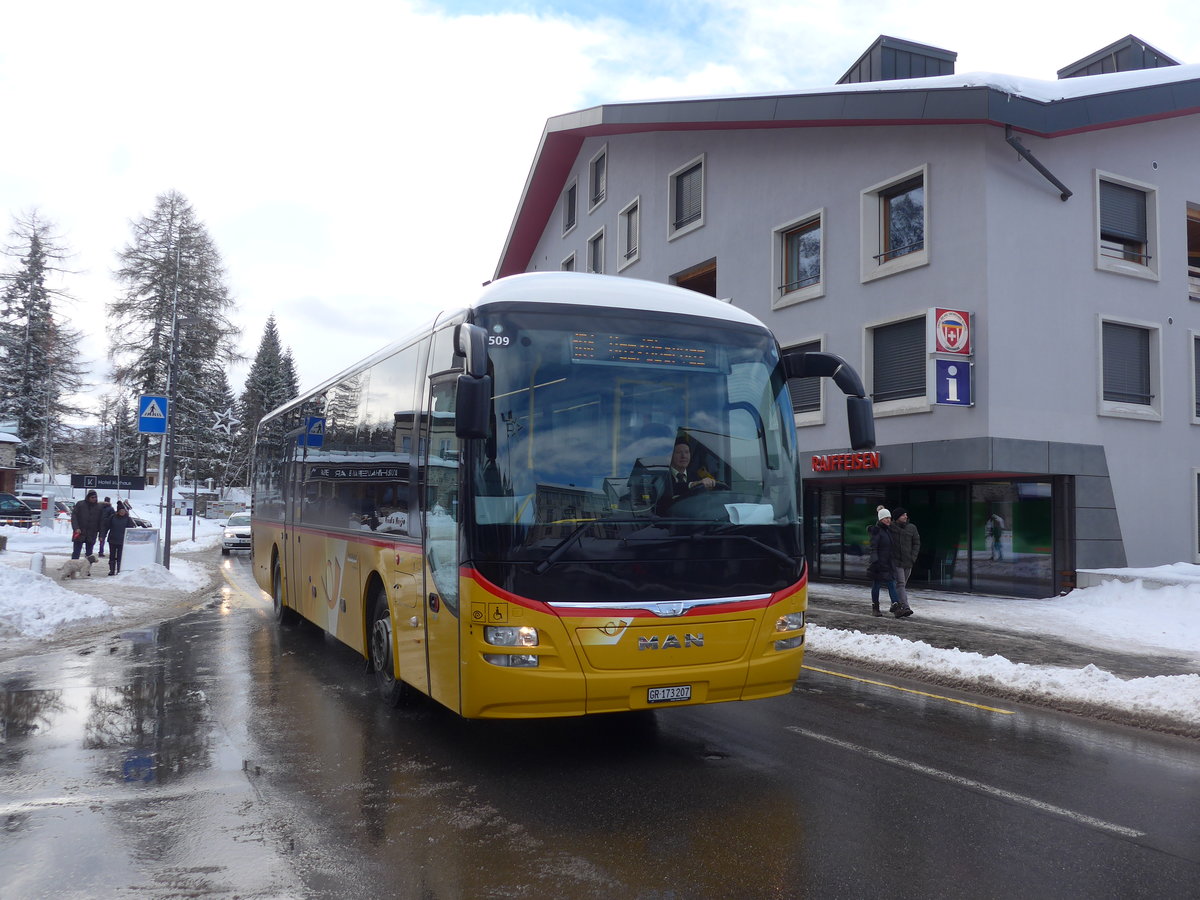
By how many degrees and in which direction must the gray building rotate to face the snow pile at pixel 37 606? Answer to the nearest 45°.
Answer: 0° — it already faces it

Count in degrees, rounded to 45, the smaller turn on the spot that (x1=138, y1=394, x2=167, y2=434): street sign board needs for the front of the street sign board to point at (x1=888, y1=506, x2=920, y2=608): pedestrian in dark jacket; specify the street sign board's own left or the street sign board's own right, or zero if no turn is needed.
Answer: approximately 45° to the street sign board's own left

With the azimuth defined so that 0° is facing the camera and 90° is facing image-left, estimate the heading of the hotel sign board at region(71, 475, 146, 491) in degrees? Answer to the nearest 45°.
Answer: approximately 0°

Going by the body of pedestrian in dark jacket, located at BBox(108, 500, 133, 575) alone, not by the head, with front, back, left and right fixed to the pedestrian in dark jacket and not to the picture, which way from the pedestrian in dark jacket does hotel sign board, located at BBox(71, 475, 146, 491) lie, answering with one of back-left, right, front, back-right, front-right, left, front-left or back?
back

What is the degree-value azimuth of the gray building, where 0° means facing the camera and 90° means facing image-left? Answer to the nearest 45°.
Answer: approximately 45°

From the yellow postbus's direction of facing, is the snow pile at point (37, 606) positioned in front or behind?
behind

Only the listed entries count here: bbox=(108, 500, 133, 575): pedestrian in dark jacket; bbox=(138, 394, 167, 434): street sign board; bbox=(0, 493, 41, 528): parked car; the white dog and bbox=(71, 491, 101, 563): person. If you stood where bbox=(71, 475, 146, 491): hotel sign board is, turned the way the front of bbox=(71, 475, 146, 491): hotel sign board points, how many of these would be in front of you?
4

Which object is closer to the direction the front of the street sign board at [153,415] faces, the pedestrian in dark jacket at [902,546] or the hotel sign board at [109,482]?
the pedestrian in dark jacket

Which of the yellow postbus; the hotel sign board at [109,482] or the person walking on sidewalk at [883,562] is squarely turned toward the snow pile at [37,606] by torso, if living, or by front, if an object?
the hotel sign board

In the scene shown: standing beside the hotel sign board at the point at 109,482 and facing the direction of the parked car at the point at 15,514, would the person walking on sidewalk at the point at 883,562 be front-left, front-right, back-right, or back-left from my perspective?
back-left

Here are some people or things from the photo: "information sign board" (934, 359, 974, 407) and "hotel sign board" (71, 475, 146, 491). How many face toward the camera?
2

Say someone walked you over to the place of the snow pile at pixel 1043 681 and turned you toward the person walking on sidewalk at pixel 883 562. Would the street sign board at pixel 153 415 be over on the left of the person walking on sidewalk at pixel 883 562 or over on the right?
left

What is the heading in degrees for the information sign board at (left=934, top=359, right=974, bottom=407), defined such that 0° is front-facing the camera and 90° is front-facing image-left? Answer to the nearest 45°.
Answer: approximately 0°
